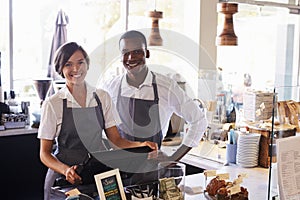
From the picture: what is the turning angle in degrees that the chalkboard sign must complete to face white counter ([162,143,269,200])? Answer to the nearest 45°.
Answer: approximately 135° to its left

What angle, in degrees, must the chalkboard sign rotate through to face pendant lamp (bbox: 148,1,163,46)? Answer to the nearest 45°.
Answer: approximately 180°

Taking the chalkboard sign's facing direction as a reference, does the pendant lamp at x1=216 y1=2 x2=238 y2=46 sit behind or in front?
behind

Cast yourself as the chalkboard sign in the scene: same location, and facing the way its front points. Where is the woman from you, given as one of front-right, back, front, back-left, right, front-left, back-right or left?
back

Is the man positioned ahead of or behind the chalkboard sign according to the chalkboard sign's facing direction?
behind

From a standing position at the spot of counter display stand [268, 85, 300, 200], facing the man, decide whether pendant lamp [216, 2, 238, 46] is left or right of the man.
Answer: right

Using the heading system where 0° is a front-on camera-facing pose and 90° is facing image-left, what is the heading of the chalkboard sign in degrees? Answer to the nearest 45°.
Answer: approximately 0°

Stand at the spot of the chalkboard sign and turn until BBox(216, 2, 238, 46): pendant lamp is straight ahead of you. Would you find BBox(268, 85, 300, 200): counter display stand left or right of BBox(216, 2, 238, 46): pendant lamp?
right

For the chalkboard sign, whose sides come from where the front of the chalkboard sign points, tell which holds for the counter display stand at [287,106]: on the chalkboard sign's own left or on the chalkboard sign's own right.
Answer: on the chalkboard sign's own left

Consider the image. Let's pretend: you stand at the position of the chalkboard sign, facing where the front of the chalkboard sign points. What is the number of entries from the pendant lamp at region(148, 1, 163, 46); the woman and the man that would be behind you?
3
